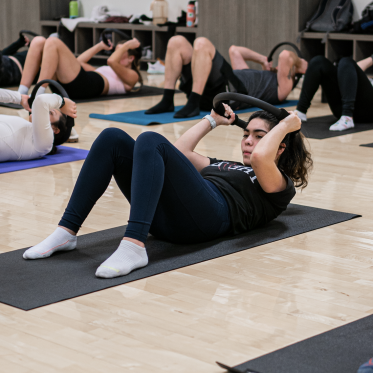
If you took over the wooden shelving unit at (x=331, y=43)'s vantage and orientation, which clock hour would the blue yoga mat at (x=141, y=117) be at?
The blue yoga mat is roughly at 1 o'clock from the wooden shelving unit.

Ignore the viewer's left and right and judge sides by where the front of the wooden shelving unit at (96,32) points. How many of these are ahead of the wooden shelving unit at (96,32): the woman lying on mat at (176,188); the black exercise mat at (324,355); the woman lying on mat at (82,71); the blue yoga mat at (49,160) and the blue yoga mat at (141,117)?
5

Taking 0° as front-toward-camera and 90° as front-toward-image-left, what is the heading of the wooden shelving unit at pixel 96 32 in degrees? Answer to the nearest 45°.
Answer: approximately 0°

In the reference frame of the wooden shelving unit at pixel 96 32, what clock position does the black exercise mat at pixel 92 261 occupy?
The black exercise mat is roughly at 12 o'clock from the wooden shelving unit.

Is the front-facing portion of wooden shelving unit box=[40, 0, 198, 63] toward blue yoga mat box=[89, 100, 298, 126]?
yes

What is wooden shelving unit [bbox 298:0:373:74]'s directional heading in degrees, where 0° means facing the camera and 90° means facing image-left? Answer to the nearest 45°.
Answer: approximately 0°

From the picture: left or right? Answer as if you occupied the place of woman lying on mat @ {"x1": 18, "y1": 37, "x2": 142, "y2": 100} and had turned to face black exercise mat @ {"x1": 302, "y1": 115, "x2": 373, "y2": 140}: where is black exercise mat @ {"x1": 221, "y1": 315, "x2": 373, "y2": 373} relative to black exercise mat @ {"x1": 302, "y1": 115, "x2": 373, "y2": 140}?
right

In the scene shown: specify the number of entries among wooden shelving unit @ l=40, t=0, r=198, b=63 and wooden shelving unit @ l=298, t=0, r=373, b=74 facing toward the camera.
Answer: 2
